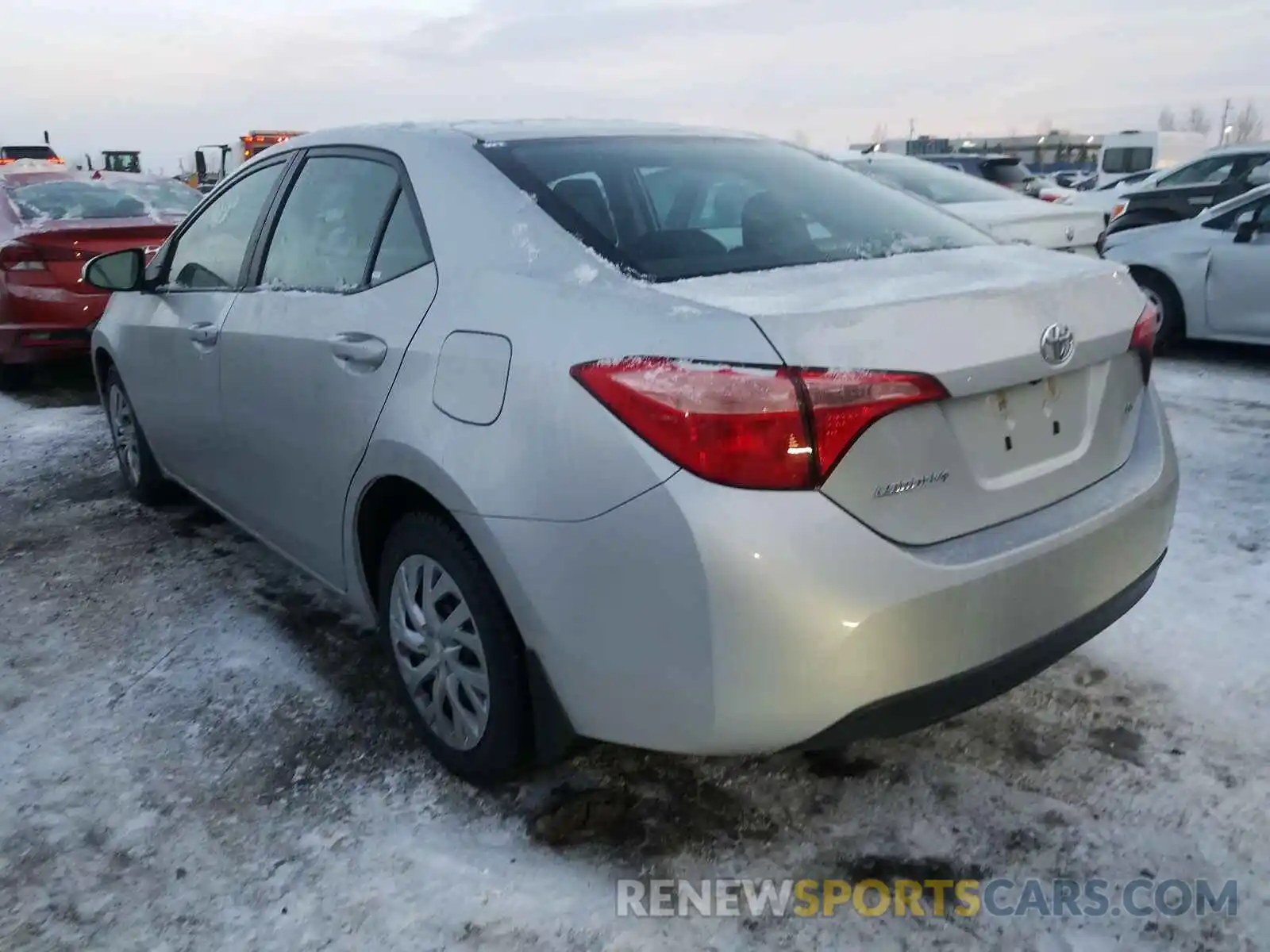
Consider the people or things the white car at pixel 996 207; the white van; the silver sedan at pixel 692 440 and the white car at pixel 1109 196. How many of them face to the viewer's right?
0

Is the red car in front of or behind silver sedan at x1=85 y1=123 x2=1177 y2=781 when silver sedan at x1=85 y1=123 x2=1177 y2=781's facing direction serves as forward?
in front

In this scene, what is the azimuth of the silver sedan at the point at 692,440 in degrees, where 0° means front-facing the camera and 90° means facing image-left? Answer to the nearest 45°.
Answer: approximately 135°

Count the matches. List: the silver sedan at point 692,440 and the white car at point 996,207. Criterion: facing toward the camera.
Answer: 0

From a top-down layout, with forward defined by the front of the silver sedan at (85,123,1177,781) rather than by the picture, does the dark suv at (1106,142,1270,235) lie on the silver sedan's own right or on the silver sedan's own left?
on the silver sedan's own right

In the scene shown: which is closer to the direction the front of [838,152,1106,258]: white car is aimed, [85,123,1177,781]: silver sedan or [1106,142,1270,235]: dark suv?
the dark suv

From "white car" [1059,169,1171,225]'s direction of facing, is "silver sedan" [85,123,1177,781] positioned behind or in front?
in front

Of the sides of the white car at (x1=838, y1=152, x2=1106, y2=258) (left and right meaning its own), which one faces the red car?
left

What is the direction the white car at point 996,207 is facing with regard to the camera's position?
facing away from the viewer and to the left of the viewer

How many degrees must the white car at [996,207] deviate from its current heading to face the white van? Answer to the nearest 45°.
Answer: approximately 45° to its right

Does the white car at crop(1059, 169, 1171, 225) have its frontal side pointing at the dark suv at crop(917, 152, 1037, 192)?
yes
